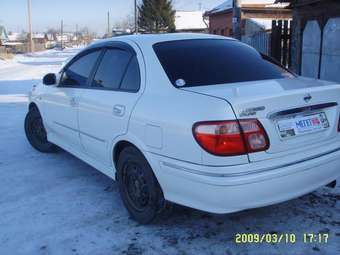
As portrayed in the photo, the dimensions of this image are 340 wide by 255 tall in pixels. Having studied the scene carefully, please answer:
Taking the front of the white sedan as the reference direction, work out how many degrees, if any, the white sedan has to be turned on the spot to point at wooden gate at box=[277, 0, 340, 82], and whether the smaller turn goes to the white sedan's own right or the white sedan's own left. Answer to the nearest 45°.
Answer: approximately 45° to the white sedan's own right

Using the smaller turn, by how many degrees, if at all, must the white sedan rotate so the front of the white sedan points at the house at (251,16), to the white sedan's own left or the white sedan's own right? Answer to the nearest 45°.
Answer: approximately 45° to the white sedan's own right

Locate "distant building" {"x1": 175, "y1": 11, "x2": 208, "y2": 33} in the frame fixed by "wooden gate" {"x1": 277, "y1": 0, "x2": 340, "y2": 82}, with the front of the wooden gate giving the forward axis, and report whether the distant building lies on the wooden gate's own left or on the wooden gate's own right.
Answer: on the wooden gate's own right

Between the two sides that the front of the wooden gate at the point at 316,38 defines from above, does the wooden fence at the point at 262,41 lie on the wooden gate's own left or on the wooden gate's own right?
on the wooden gate's own right

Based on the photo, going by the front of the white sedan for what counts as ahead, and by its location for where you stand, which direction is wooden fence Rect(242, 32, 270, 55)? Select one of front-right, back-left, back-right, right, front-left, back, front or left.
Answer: front-right

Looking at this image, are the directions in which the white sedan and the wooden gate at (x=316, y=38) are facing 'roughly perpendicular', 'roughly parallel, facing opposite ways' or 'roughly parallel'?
roughly perpendicular

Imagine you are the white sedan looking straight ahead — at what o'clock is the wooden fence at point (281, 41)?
The wooden fence is roughly at 2 o'clock from the white sedan.

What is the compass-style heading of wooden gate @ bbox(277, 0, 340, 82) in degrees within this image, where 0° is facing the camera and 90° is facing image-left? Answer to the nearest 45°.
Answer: approximately 45°

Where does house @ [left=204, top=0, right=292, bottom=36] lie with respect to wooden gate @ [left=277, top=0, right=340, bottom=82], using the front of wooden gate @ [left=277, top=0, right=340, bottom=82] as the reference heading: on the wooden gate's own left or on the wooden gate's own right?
on the wooden gate's own right

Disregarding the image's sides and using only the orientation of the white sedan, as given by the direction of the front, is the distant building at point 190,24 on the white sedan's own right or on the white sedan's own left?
on the white sedan's own right

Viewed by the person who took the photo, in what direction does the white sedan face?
facing away from the viewer and to the left of the viewer
